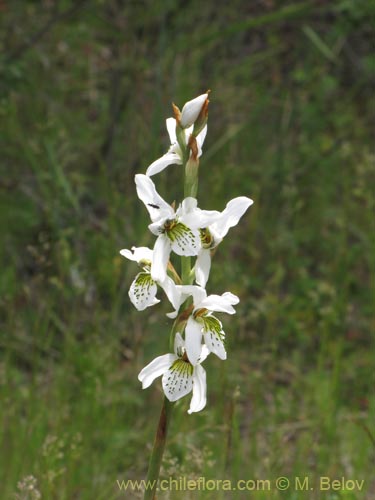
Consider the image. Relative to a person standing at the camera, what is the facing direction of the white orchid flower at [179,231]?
facing the viewer

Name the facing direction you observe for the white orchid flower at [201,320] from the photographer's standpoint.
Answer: facing the viewer and to the right of the viewer

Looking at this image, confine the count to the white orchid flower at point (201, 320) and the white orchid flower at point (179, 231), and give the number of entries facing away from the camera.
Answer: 0
